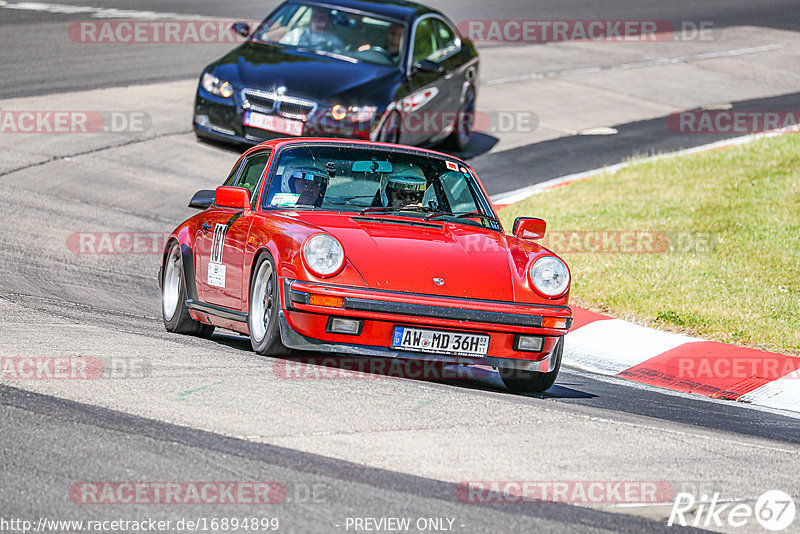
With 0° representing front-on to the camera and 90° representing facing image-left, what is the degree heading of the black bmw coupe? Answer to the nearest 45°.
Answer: approximately 45°

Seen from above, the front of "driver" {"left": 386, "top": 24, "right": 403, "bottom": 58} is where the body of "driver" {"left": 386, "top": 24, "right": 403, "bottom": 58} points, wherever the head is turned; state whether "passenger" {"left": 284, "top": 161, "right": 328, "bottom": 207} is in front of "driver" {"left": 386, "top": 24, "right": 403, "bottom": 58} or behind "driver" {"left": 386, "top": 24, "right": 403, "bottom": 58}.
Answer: in front

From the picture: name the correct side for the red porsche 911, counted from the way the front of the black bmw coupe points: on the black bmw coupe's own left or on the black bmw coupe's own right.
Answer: on the black bmw coupe's own left
